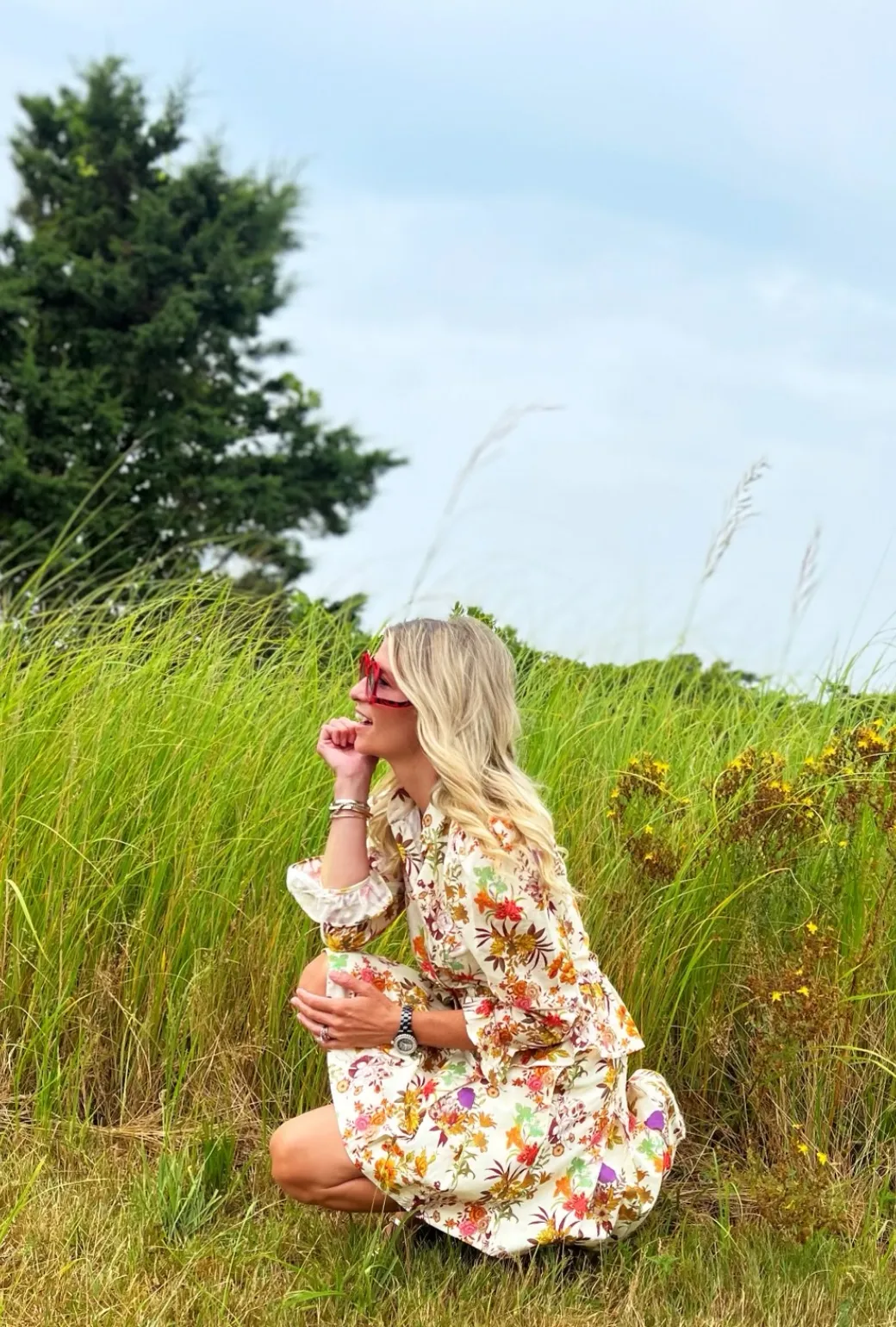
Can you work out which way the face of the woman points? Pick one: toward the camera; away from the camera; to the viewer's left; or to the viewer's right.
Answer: to the viewer's left

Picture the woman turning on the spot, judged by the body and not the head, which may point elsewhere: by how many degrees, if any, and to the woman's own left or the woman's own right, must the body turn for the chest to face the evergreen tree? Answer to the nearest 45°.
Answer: approximately 45° to the woman's own right

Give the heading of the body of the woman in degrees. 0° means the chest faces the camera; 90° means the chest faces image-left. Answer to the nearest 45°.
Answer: approximately 90°
